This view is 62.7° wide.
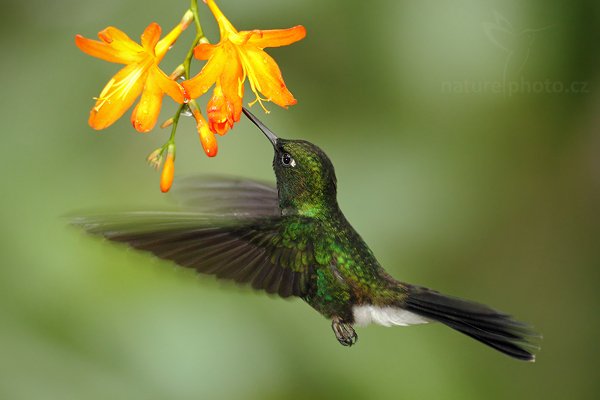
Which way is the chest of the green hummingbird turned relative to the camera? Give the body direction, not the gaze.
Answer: to the viewer's left

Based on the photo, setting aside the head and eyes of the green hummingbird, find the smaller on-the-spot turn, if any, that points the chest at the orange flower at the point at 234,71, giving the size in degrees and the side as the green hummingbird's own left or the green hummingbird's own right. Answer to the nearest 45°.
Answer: approximately 45° to the green hummingbird's own left
